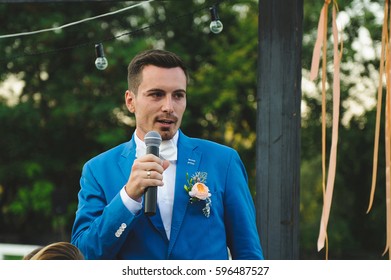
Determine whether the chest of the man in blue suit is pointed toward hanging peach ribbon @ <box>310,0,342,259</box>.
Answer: no

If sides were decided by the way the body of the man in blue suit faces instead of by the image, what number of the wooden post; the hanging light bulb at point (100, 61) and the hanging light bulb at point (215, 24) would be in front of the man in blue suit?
0

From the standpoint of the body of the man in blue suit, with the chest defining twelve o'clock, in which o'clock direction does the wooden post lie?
The wooden post is roughly at 7 o'clock from the man in blue suit.

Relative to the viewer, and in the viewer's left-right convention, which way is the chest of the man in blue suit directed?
facing the viewer

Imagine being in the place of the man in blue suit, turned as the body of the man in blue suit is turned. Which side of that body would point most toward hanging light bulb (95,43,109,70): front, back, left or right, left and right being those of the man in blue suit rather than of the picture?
back

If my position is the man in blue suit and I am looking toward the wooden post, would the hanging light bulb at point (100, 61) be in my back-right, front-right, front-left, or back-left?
front-left

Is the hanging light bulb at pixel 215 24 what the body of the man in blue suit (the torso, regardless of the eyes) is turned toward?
no
